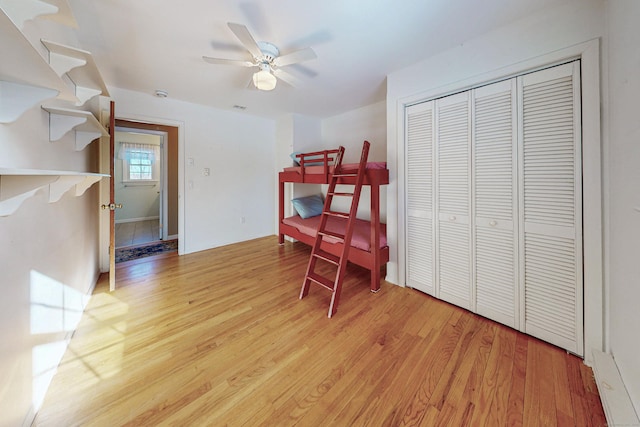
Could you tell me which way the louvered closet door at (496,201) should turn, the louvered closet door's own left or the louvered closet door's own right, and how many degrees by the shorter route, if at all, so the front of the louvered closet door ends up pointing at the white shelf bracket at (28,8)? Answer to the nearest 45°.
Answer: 0° — it already faces it

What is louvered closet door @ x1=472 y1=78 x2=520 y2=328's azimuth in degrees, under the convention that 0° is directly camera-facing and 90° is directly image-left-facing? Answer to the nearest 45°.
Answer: approximately 45°

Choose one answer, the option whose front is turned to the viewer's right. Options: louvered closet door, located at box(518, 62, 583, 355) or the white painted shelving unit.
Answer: the white painted shelving unit

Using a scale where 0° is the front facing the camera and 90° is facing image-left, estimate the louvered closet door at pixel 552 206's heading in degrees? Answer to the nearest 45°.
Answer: approximately 45°

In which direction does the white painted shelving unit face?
to the viewer's right

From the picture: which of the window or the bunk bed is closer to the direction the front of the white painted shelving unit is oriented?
the bunk bed
